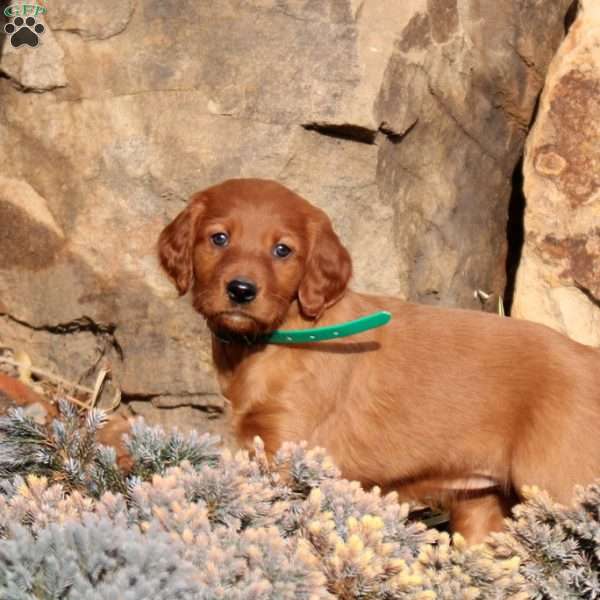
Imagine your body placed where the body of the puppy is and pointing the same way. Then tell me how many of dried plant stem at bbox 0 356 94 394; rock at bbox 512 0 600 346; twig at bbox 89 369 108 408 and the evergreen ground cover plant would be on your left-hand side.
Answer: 1

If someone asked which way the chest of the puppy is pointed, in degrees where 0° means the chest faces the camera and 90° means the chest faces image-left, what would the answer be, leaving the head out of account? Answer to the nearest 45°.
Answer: approximately 90°

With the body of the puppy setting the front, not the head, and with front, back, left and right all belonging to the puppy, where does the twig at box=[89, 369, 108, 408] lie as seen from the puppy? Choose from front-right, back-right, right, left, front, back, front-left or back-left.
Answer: front-right

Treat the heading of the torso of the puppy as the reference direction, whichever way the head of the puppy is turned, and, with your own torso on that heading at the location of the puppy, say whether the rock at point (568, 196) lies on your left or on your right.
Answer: on your right

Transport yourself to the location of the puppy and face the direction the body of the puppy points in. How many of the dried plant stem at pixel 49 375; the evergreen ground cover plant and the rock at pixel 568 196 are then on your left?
1

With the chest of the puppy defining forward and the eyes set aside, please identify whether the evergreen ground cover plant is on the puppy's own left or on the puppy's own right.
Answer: on the puppy's own left

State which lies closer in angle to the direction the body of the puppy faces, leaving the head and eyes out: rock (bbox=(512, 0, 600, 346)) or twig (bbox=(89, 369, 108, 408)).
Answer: the twig

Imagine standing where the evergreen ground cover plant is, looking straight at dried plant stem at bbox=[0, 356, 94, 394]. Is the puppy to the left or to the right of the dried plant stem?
right
